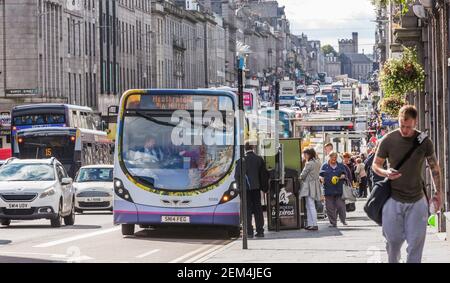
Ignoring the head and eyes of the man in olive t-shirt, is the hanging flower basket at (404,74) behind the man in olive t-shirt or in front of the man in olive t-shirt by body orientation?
behind

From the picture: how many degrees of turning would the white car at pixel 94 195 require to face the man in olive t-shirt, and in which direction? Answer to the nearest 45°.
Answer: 0° — it already faces them

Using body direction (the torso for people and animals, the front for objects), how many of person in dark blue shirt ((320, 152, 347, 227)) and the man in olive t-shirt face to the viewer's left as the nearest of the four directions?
0

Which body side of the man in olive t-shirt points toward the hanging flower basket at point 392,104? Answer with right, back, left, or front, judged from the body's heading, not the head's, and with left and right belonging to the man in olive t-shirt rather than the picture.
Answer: back

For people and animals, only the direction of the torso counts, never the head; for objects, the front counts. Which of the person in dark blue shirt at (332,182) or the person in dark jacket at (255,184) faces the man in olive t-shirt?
the person in dark blue shirt at (332,182)
